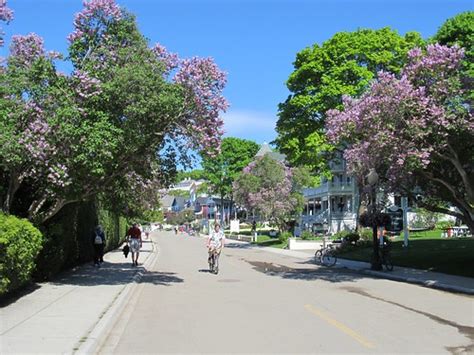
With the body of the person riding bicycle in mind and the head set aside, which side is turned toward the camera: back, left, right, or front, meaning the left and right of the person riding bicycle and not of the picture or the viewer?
front

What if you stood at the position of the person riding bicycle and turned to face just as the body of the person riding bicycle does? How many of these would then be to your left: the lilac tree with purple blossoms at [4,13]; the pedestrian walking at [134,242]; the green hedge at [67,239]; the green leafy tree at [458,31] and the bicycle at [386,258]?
2

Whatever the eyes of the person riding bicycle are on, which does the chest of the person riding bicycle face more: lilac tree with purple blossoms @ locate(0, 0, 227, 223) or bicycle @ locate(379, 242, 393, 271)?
the lilac tree with purple blossoms

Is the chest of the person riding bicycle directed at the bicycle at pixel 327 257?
no

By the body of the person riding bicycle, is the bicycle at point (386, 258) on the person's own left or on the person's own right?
on the person's own left

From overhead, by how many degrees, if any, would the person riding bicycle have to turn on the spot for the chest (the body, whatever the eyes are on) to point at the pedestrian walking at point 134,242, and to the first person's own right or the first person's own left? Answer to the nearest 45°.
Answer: approximately 135° to the first person's own right

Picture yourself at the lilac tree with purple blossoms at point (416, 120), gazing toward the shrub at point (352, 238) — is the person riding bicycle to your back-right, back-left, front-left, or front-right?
front-left

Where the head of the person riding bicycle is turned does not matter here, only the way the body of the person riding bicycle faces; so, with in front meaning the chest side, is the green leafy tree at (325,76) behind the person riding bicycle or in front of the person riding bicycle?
behind

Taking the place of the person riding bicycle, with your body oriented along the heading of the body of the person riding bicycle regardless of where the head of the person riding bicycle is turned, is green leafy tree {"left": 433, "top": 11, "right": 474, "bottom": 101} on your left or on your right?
on your left

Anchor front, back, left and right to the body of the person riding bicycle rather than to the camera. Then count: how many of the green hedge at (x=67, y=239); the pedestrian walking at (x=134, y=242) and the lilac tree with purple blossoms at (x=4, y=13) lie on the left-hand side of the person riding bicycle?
0

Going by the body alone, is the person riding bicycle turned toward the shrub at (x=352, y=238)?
no

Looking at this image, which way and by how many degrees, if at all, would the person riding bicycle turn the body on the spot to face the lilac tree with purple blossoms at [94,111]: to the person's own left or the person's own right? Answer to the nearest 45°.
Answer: approximately 45° to the person's own right

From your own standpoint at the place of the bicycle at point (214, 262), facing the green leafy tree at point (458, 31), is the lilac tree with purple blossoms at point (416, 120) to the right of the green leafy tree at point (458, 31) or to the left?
right

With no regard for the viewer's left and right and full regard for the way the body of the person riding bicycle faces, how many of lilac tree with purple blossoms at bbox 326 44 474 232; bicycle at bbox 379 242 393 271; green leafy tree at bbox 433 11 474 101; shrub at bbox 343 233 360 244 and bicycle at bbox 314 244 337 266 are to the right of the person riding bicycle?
0
